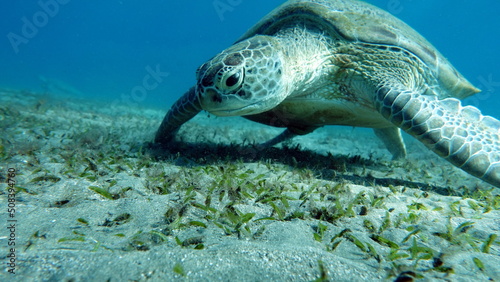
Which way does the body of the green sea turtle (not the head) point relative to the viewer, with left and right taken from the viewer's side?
facing the viewer and to the left of the viewer
